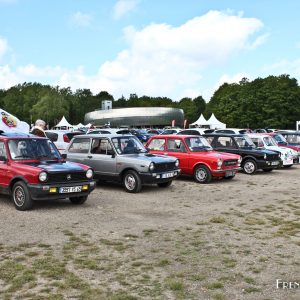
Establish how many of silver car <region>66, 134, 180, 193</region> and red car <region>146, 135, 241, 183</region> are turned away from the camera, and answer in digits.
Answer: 0

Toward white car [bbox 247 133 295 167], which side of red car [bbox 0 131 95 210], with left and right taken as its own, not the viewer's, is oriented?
left

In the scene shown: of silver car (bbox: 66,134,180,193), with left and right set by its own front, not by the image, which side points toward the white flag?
back

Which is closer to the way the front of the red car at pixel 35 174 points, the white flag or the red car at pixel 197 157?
the red car

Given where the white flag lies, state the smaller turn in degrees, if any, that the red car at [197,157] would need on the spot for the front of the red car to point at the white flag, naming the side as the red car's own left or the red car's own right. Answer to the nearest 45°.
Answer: approximately 180°

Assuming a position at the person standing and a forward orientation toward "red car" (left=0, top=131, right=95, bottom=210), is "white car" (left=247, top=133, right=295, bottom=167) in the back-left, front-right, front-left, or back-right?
back-left

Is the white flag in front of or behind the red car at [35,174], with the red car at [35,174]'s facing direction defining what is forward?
behind

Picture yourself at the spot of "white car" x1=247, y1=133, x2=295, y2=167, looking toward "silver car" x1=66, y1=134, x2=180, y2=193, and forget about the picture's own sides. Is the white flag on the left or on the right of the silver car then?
right

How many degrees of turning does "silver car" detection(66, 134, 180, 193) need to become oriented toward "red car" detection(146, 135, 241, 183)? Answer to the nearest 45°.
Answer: approximately 90° to its left

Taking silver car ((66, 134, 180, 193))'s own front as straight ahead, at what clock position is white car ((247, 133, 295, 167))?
The white car is roughly at 9 o'clock from the silver car.

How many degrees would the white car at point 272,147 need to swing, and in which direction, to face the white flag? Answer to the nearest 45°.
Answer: approximately 135° to its right

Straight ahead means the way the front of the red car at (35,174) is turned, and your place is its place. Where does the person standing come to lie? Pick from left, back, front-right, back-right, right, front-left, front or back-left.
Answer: back-left
